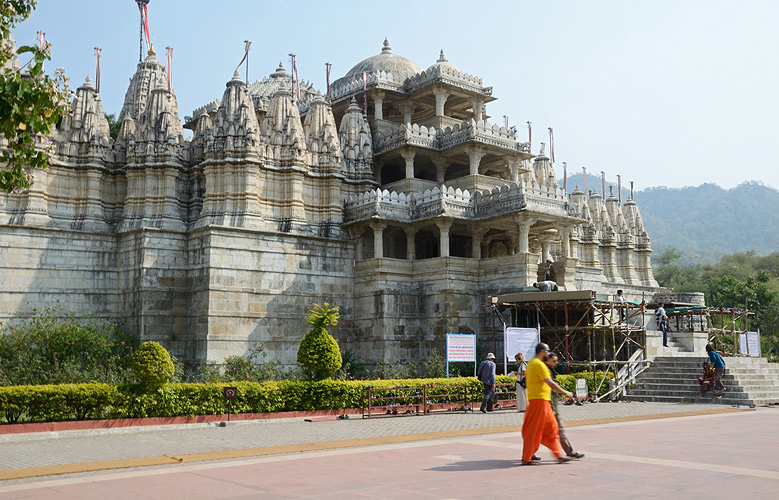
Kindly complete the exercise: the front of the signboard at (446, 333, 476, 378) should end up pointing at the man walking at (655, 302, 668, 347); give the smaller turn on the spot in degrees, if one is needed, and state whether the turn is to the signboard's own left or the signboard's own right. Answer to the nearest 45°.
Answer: approximately 135° to the signboard's own left

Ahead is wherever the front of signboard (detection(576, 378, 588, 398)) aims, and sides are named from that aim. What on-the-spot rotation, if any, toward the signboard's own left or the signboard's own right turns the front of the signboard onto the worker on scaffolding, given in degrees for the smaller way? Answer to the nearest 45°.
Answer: approximately 180°

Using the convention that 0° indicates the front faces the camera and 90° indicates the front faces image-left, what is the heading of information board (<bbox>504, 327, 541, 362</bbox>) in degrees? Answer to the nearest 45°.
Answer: approximately 0°

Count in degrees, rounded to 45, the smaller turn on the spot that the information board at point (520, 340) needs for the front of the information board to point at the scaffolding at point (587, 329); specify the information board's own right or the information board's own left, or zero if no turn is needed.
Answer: approximately 135° to the information board's own left

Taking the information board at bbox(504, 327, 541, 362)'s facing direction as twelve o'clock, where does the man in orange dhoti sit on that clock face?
The man in orange dhoti is roughly at 12 o'clock from the information board.

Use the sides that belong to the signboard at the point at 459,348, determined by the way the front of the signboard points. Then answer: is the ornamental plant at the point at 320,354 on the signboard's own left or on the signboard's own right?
on the signboard's own right

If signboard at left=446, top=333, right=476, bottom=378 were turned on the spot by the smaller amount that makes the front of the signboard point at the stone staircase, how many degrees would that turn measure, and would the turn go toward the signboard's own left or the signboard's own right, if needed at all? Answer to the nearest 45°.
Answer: approximately 90° to the signboard's own left

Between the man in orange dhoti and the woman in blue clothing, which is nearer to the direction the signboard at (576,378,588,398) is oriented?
the man in orange dhoti
